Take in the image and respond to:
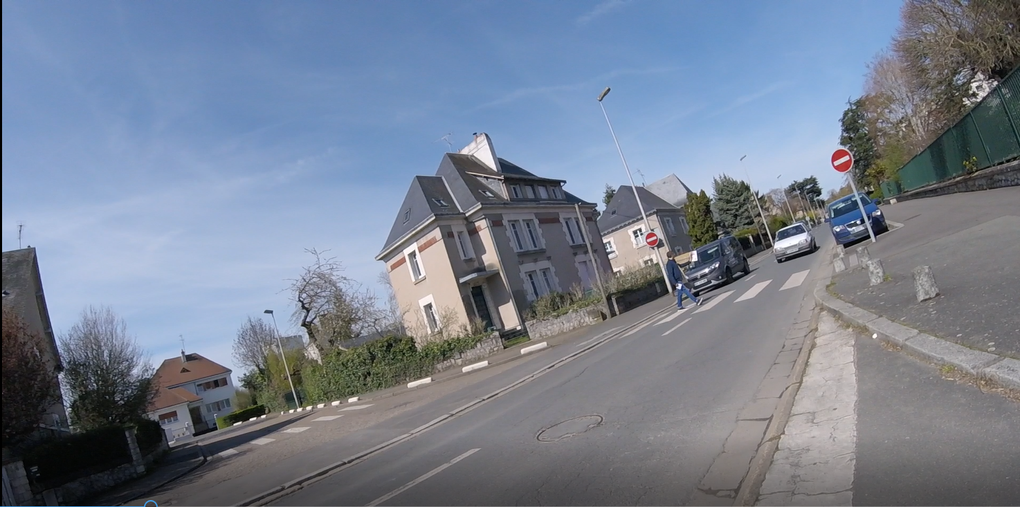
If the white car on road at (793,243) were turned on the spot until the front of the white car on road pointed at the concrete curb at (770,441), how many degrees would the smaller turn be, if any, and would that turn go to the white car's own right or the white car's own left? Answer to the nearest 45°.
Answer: approximately 45° to the white car's own left

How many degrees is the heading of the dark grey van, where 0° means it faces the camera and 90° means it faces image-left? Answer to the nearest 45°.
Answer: approximately 45°

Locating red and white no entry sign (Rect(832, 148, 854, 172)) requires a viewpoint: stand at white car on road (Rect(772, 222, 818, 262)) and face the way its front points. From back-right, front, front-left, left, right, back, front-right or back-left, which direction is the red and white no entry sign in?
front-left

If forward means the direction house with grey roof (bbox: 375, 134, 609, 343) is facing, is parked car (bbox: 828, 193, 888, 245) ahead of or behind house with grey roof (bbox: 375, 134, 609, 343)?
ahead

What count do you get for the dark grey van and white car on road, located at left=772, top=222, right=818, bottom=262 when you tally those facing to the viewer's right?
0

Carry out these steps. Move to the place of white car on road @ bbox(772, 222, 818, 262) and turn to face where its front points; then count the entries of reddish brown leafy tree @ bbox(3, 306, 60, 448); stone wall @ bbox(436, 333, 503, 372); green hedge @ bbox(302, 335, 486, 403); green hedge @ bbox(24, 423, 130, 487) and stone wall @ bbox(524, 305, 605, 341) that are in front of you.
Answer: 5

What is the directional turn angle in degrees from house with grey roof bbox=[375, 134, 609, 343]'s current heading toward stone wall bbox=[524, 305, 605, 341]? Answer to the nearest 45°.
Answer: approximately 45° to its right

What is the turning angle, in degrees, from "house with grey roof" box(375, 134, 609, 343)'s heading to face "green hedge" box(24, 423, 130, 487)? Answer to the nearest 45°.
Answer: approximately 90° to its right

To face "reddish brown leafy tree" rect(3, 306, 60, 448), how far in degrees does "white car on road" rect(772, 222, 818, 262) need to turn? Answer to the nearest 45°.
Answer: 0° — it already faces it

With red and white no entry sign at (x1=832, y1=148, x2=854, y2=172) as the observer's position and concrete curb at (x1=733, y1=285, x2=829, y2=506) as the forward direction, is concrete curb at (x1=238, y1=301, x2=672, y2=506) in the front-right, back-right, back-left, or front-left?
front-right

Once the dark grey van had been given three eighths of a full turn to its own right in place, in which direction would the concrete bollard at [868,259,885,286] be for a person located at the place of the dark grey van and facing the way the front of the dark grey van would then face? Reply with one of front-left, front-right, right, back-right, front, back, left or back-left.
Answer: back

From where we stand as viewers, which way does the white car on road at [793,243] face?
facing the viewer and to the left of the viewer

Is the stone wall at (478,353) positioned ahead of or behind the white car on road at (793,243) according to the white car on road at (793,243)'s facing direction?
ahead

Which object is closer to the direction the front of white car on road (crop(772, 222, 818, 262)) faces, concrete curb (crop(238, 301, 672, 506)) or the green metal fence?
the concrete curb

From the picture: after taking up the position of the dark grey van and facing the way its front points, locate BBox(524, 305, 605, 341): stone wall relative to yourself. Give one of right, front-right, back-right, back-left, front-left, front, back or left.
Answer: front-right

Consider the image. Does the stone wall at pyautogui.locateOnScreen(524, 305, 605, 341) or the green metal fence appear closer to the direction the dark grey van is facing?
the stone wall
